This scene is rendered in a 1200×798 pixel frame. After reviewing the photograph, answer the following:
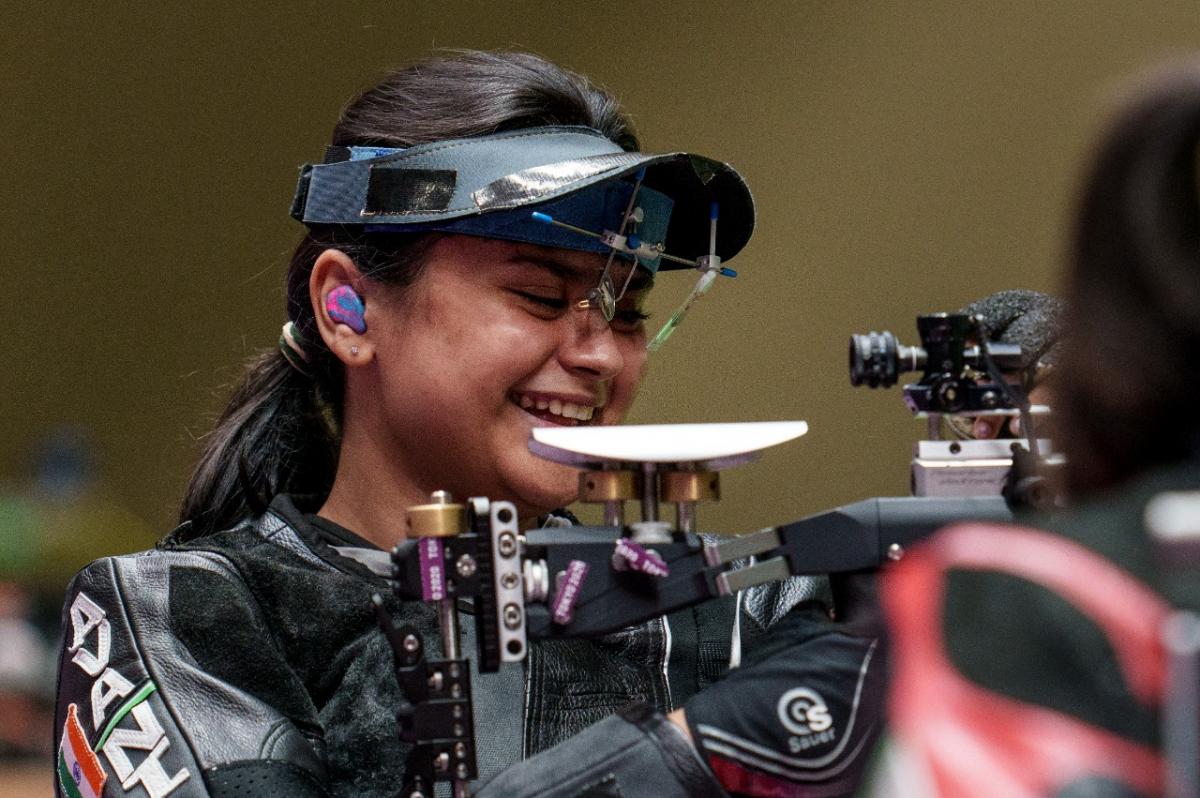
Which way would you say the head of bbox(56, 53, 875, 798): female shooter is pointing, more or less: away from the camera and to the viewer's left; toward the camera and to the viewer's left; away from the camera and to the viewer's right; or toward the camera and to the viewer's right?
toward the camera and to the viewer's right

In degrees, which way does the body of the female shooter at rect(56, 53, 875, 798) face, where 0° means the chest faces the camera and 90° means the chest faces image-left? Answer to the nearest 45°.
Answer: approximately 315°

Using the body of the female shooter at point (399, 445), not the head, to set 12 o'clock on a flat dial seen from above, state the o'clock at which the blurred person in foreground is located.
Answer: The blurred person in foreground is roughly at 1 o'clock from the female shooter.

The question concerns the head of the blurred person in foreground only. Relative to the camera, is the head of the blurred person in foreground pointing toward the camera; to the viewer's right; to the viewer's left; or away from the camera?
away from the camera
